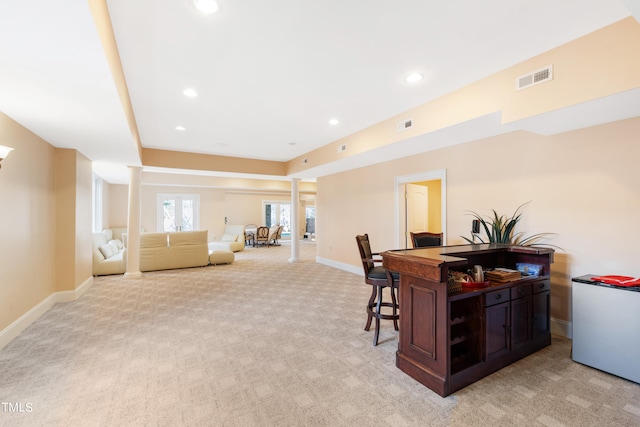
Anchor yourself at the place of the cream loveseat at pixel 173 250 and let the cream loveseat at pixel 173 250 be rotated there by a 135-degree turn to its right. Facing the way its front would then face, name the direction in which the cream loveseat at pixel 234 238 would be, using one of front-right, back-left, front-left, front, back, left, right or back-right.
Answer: left

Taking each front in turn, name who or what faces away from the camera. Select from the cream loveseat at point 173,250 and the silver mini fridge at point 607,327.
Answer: the cream loveseat

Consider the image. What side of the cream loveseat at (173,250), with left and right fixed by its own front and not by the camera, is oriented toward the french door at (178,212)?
front

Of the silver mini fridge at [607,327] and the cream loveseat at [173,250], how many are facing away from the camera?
1

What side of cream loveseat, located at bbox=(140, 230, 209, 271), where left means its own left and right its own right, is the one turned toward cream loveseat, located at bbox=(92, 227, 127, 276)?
left

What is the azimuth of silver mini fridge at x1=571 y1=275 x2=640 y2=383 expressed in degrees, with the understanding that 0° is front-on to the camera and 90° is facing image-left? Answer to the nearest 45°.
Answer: approximately 45°

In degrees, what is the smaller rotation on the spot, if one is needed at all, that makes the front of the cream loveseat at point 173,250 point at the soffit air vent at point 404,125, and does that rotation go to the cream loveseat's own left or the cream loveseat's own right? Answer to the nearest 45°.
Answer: approximately 135° to the cream loveseat's own right

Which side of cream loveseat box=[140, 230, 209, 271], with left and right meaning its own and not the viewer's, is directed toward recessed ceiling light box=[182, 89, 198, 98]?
back

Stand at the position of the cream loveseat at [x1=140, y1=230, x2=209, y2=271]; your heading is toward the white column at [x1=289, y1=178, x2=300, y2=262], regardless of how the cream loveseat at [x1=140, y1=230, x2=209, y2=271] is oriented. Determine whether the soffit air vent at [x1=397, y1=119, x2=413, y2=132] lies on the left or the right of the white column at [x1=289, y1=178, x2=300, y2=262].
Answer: right

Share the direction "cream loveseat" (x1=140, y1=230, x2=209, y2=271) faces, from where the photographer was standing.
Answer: facing away from the viewer

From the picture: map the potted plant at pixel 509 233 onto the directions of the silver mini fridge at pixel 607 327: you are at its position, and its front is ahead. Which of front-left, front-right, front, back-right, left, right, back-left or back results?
right
